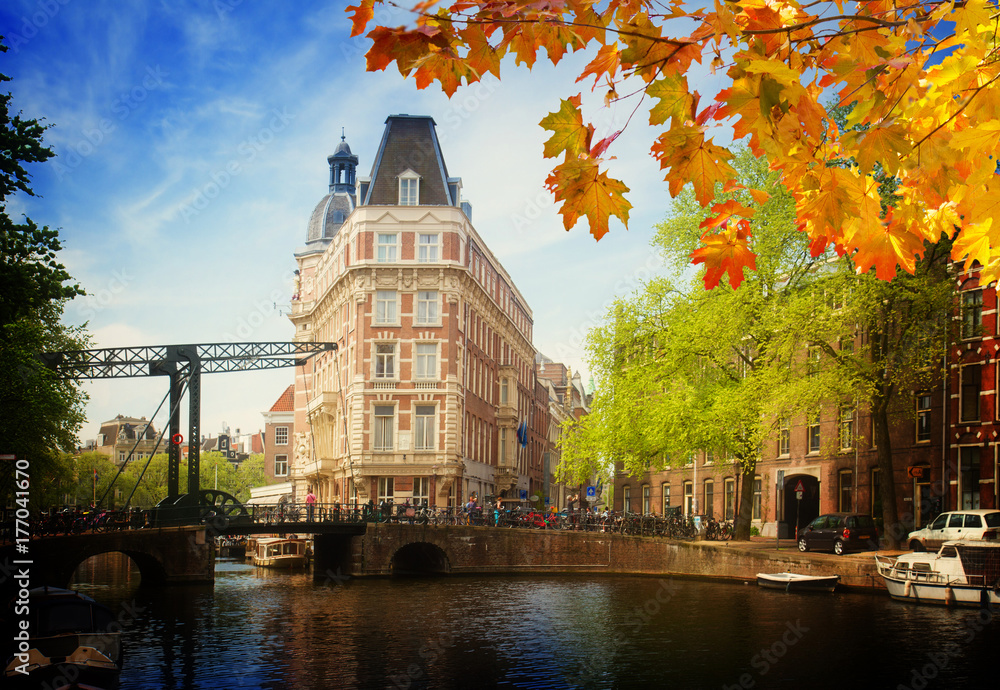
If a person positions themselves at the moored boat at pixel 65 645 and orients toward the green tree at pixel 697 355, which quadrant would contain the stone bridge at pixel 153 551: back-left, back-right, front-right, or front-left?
front-left

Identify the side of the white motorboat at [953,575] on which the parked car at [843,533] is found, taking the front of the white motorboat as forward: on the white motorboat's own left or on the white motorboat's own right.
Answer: on the white motorboat's own right

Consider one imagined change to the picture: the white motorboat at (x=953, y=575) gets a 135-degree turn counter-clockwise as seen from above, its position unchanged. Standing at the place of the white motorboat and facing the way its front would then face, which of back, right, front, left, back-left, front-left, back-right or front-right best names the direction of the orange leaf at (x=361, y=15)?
front-right

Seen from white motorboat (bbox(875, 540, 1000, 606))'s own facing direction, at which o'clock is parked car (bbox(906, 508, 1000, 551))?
The parked car is roughly at 3 o'clock from the white motorboat.

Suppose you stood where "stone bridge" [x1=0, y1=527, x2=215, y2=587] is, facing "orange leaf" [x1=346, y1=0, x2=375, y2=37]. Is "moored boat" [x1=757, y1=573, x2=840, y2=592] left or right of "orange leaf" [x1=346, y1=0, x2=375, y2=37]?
left

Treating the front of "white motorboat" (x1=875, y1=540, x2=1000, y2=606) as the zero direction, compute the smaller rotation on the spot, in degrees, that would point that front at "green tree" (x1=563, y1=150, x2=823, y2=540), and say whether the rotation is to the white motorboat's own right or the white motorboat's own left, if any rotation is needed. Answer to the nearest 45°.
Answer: approximately 45° to the white motorboat's own right

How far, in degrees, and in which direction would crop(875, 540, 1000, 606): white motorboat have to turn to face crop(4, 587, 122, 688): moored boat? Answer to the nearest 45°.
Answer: approximately 45° to its left

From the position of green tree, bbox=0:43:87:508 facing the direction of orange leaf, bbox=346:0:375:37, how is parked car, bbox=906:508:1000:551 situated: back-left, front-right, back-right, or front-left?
front-left

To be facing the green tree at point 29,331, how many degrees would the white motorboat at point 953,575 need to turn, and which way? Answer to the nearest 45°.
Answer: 0° — it already faces it

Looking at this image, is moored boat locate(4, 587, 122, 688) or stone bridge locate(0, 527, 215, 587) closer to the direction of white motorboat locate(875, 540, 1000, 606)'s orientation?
the stone bridge

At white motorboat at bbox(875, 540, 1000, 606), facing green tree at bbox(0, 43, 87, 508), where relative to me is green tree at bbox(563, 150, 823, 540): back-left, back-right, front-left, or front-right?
front-right

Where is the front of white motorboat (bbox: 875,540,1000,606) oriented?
to the viewer's left

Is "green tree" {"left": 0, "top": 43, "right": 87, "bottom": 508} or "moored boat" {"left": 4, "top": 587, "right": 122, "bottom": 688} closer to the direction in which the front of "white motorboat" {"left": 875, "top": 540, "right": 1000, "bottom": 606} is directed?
the green tree

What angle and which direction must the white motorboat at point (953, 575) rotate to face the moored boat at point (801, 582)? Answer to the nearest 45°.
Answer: approximately 45° to its right
